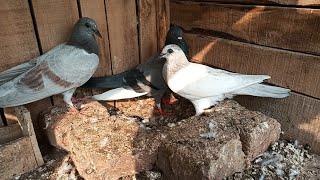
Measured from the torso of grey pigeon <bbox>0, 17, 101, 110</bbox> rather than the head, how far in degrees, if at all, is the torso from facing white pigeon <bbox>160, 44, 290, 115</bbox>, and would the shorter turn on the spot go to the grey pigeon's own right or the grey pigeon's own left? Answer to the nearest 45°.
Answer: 0° — it already faces it

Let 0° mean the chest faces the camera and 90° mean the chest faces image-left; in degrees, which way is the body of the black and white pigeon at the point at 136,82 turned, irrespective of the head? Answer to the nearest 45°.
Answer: approximately 270°

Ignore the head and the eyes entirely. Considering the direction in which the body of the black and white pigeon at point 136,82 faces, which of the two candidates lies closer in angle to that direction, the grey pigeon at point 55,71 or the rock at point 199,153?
the rock

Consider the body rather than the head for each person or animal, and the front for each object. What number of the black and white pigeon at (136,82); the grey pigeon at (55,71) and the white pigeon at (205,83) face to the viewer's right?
2

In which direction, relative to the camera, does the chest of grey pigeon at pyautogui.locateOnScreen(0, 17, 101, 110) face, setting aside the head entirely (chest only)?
to the viewer's right

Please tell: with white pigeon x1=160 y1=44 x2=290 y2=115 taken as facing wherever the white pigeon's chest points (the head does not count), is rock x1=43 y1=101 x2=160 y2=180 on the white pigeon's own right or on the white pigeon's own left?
on the white pigeon's own left

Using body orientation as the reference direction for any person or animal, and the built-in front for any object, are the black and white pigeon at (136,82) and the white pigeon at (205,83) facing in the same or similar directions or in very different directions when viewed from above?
very different directions

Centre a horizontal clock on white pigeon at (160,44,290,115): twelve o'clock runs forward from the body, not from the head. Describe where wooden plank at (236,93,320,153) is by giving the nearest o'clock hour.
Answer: The wooden plank is roughly at 6 o'clock from the white pigeon.

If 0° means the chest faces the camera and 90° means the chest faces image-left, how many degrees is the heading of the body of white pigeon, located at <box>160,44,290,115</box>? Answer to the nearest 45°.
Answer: approximately 90°

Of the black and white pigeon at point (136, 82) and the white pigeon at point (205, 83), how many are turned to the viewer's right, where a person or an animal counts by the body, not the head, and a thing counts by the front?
1

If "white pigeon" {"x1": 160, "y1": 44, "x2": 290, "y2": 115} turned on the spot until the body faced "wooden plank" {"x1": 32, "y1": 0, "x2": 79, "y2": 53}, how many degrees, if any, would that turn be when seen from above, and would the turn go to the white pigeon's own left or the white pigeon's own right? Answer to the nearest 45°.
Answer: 0° — it already faces it
